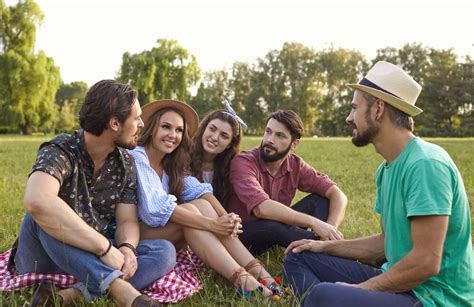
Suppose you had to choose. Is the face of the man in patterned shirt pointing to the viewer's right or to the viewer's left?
to the viewer's right

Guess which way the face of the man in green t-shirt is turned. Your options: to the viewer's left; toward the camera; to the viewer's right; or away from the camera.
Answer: to the viewer's left

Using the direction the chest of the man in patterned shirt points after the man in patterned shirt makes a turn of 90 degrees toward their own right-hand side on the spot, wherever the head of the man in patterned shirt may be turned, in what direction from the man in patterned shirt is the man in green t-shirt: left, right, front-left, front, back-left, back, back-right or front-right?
left

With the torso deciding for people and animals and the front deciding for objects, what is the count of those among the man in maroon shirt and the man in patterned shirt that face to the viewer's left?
0

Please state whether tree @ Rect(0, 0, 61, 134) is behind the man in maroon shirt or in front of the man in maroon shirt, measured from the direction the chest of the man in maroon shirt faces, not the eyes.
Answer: behind

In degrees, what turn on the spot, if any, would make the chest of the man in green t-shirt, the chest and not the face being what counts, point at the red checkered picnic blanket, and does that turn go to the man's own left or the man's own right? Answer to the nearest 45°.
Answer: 0° — they already face it

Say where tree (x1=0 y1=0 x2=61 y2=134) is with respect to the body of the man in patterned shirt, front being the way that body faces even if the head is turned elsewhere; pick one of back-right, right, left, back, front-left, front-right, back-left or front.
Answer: back-left

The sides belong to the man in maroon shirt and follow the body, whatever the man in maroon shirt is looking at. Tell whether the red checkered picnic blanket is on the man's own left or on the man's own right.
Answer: on the man's own right

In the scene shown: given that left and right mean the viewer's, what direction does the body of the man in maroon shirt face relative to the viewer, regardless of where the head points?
facing the viewer and to the right of the viewer

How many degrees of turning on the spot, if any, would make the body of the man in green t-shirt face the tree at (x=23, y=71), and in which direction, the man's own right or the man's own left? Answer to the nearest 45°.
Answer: approximately 45° to the man's own right

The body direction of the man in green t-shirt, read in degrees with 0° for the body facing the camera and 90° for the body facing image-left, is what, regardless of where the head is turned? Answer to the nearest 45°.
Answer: approximately 90°

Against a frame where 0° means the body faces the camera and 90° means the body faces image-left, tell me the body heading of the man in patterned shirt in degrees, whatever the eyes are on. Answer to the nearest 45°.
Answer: approximately 315°
